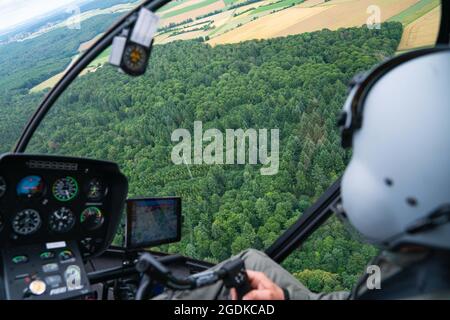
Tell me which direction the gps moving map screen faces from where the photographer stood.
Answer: facing the viewer and to the right of the viewer

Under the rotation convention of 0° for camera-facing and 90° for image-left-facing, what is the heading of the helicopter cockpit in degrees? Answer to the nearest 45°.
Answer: approximately 180°
